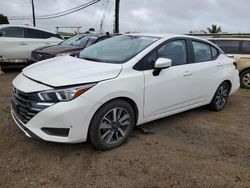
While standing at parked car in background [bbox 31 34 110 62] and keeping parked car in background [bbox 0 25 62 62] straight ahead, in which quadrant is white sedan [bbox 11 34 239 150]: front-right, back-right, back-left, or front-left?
back-left

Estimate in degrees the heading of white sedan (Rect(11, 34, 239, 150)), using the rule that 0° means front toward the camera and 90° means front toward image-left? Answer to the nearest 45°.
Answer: approximately 45°

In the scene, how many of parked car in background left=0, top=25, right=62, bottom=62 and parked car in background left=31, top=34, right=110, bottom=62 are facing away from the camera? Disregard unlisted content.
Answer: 0

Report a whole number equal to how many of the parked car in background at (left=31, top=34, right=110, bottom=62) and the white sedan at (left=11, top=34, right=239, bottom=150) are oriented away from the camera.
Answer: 0

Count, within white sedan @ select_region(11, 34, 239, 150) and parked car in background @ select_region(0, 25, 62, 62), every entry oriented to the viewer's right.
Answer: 0

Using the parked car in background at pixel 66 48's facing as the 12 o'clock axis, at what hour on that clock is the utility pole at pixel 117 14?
The utility pole is roughly at 5 o'clock from the parked car in background.

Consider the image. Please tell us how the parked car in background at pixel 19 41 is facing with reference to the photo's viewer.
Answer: facing to the left of the viewer

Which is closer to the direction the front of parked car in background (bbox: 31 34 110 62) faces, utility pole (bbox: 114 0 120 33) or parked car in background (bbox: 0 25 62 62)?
the parked car in background
